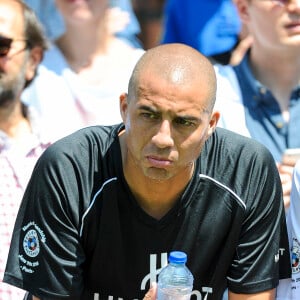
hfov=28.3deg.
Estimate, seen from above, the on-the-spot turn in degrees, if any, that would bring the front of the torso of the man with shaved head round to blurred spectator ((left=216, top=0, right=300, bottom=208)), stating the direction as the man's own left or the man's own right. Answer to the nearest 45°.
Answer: approximately 135° to the man's own left

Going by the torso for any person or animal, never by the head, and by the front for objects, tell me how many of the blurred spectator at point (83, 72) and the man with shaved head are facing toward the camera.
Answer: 2

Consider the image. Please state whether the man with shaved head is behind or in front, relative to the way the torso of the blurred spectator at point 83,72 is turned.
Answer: in front

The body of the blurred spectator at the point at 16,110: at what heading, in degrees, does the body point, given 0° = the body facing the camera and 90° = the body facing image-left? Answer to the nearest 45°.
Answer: approximately 45°

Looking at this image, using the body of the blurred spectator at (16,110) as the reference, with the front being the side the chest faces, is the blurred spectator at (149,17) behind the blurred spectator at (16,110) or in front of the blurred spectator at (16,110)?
behind

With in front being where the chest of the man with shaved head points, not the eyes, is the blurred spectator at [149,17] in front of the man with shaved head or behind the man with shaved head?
behind
